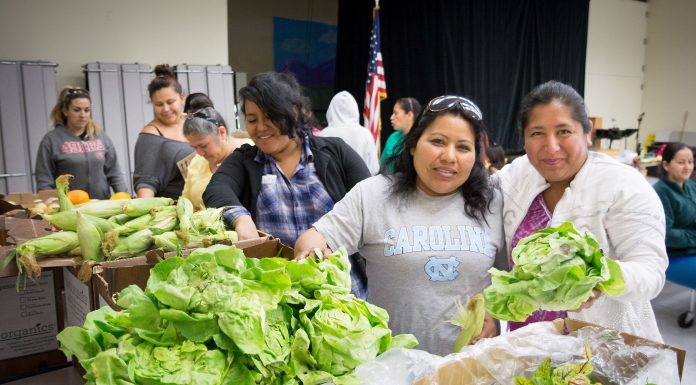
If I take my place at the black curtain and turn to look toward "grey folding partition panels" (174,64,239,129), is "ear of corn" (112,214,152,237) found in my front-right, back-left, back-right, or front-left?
front-left

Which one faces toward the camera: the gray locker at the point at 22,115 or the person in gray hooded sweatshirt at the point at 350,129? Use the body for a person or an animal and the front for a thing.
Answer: the gray locker

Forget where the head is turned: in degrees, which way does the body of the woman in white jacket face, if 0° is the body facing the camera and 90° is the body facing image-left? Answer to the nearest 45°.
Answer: approximately 45°

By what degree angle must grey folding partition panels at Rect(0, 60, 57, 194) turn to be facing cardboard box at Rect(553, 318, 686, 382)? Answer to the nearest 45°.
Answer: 0° — it already faces it

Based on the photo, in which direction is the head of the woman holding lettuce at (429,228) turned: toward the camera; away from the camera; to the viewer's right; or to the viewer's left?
toward the camera

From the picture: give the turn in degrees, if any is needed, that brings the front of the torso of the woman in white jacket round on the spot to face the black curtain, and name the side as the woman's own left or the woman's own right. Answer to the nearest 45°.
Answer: approximately 135° to the woman's own right

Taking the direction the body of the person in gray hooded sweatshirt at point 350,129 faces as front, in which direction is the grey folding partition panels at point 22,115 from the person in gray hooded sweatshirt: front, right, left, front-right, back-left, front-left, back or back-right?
left

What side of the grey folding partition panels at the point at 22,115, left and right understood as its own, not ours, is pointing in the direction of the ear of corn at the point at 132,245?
front

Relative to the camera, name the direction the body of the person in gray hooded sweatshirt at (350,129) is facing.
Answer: away from the camera

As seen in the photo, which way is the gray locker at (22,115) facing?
toward the camera
